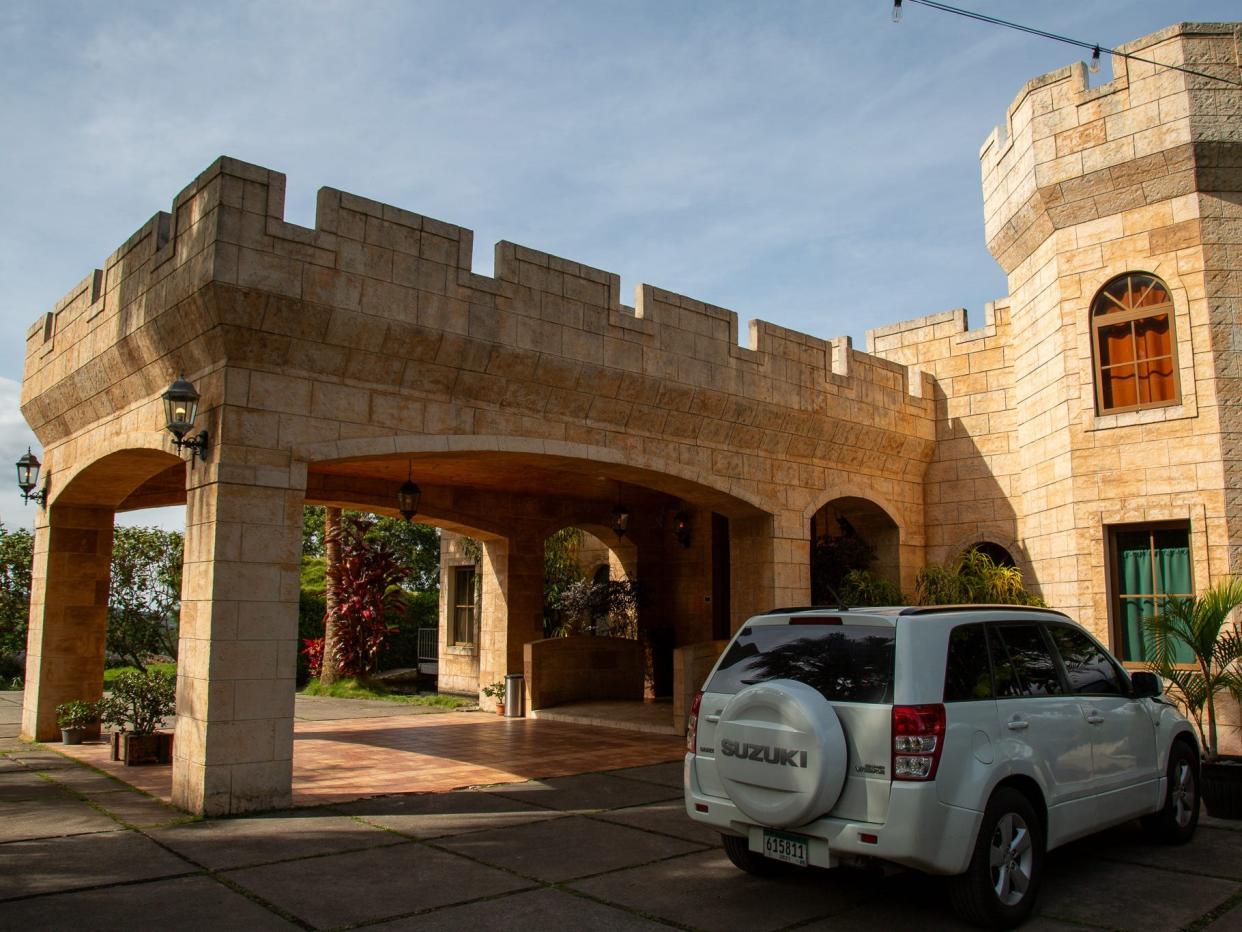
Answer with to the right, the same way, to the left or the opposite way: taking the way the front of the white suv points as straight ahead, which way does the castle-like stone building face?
the opposite way

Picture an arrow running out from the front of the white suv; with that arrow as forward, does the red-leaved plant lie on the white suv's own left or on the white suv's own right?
on the white suv's own left

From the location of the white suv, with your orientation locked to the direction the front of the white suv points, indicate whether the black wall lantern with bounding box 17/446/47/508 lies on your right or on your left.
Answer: on your left

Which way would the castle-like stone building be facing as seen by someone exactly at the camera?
facing the viewer and to the left of the viewer

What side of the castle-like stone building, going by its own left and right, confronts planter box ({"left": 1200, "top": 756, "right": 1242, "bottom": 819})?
left

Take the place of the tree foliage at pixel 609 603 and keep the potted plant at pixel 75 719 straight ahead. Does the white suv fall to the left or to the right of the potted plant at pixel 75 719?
left

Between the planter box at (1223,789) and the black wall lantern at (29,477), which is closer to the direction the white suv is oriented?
the planter box

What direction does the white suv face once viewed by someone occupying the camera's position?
facing away from the viewer and to the right of the viewer

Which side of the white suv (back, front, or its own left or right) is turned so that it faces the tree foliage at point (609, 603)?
left
